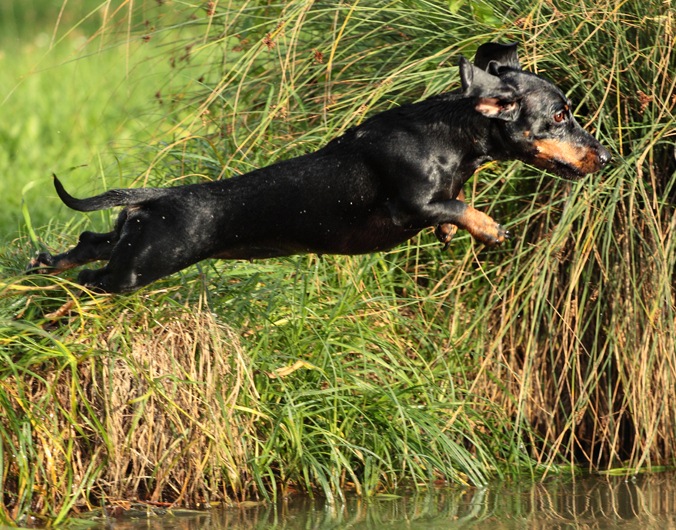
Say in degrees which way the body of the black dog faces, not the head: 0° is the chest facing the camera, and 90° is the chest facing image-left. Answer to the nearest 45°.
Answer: approximately 270°
